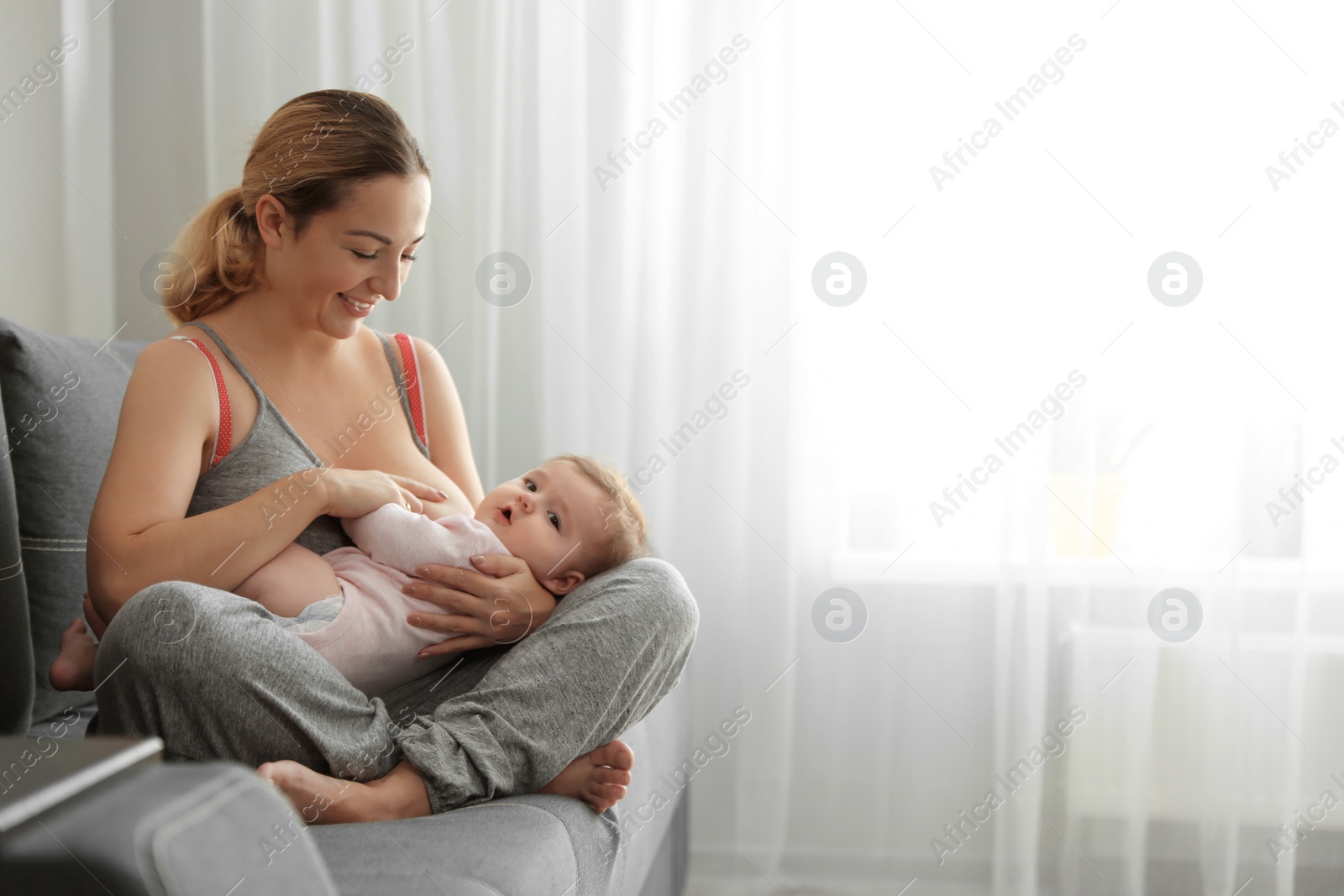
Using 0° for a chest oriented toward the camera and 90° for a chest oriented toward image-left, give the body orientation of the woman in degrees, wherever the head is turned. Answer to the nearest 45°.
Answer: approximately 315°

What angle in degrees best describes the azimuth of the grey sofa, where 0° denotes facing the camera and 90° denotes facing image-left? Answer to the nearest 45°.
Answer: approximately 315°
